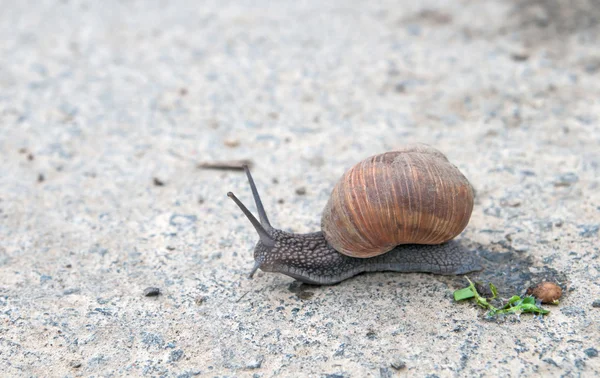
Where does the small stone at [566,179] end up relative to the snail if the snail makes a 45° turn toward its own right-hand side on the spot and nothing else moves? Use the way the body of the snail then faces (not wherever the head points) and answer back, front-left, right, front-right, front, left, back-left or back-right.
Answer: right

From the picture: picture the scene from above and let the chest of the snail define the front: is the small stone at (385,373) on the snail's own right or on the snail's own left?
on the snail's own left

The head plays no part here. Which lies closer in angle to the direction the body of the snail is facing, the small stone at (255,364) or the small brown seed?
the small stone

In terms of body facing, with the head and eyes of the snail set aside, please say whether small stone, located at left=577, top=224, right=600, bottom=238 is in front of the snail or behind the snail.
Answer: behind

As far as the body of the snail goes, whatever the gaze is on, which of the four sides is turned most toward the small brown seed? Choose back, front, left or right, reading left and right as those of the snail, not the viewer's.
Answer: back

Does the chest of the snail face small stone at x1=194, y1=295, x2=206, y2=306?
yes

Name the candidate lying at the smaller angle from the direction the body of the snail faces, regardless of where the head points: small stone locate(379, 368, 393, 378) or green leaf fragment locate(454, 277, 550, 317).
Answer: the small stone

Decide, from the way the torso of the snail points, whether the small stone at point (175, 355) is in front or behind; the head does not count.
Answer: in front

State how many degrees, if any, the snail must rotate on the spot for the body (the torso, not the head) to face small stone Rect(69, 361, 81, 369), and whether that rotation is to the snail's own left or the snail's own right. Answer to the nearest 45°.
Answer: approximately 45° to the snail's own left

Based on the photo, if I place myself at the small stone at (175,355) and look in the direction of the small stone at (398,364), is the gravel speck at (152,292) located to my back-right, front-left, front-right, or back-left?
back-left

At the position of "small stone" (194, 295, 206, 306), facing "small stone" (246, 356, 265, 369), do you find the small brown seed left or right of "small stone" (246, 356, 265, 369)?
left

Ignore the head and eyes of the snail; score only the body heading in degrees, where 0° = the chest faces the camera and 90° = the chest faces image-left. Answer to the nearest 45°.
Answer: approximately 90°

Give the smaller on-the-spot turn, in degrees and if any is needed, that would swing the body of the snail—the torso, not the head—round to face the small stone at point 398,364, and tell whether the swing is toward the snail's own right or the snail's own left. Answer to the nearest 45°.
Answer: approximately 90° to the snail's own left
